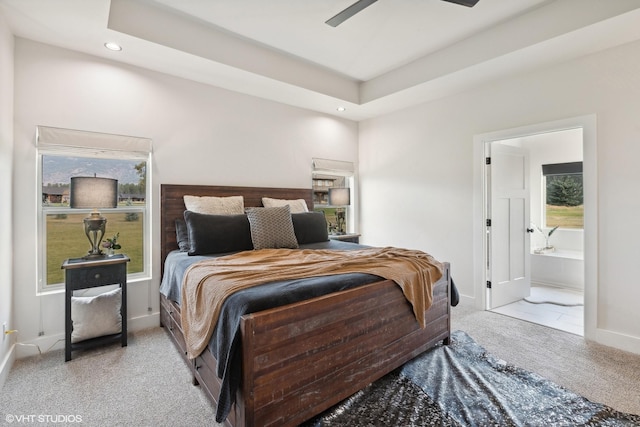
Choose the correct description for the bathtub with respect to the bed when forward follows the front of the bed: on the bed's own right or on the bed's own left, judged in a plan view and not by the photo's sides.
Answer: on the bed's own left

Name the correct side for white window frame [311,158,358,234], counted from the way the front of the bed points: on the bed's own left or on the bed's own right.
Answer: on the bed's own left

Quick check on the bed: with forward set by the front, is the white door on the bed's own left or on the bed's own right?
on the bed's own left

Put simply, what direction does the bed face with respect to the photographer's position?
facing the viewer and to the right of the viewer

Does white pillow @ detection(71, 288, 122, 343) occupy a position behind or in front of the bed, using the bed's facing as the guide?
behind

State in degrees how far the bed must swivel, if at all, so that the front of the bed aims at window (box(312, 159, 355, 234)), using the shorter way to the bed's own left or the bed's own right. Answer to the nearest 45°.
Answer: approximately 135° to the bed's own left
